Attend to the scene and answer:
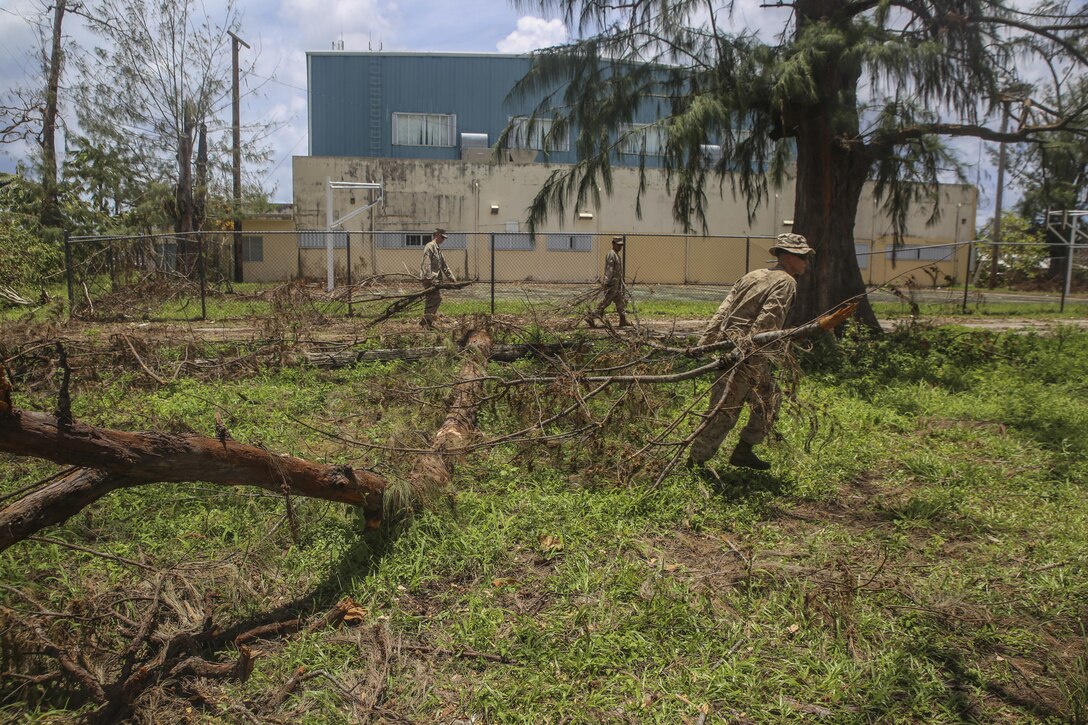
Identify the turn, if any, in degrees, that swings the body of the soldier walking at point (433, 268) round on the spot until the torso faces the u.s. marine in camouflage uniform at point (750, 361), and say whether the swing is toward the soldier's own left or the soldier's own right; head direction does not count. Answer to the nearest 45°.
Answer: approximately 90° to the soldier's own right

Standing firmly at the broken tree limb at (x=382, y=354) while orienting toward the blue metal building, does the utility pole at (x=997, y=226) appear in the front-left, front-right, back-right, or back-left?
front-right

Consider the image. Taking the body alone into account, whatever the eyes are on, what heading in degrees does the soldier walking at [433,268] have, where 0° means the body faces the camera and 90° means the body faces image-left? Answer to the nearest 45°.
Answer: approximately 270°

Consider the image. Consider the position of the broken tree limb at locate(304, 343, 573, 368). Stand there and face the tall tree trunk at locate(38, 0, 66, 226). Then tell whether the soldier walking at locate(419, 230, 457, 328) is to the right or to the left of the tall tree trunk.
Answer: right
